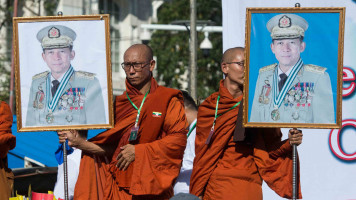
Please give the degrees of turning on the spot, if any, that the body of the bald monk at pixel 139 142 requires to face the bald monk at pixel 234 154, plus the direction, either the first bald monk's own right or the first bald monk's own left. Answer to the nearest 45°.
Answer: approximately 135° to the first bald monk's own left
